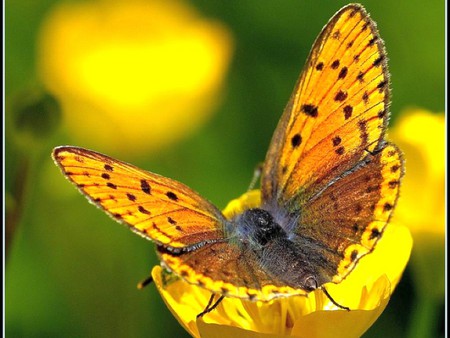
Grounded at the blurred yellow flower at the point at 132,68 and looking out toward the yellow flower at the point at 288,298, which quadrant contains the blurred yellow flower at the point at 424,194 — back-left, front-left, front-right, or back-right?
front-left

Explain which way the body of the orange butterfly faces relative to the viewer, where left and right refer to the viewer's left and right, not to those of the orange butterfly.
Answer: facing away from the viewer and to the left of the viewer

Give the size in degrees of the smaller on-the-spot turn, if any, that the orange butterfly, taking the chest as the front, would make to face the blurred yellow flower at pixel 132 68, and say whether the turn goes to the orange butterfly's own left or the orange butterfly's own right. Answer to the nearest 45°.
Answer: approximately 45° to the orange butterfly's own right

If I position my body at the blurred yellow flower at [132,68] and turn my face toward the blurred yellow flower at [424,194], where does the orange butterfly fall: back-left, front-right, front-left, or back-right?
front-right
